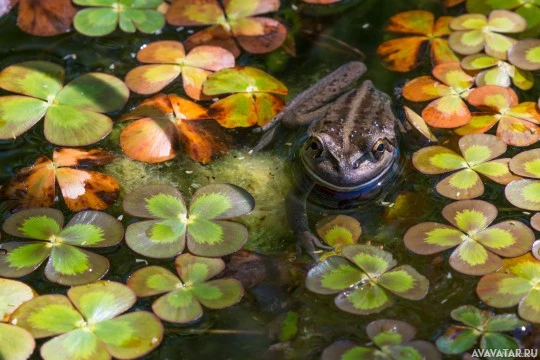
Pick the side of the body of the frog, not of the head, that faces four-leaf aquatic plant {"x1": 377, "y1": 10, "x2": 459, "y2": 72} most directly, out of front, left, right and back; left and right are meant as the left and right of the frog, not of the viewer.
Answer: back

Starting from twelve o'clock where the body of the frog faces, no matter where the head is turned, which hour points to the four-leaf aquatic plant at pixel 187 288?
The four-leaf aquatic plant is roughly at 1 o'clock from the frog.

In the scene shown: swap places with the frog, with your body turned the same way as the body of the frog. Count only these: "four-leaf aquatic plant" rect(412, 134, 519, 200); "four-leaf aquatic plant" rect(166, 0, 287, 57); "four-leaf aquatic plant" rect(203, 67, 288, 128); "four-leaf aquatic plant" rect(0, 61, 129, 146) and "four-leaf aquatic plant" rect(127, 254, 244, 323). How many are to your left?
1

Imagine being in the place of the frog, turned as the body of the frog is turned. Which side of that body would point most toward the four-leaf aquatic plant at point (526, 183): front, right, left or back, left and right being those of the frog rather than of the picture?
left

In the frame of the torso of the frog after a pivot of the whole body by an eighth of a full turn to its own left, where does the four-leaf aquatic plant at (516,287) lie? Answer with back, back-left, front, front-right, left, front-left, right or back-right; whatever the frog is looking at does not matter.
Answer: front

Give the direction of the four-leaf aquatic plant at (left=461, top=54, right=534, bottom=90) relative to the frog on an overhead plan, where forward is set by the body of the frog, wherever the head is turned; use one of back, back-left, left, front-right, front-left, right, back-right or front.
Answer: back-left

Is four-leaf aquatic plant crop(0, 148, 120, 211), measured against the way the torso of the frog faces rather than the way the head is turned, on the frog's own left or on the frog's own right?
on the frog's own right

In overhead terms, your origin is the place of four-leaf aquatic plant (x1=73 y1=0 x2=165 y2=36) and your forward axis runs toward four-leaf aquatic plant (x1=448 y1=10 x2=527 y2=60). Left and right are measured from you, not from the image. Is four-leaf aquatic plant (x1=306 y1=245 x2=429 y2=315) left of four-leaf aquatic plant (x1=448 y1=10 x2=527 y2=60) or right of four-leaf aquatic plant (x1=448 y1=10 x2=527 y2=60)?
right

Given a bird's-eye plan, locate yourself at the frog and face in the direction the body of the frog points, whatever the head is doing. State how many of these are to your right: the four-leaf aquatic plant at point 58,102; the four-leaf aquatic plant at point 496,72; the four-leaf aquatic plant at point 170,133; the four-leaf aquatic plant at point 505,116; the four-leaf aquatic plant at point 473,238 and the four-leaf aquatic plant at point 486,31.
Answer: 2

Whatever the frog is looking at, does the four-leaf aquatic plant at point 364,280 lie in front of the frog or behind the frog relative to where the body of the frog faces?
in front

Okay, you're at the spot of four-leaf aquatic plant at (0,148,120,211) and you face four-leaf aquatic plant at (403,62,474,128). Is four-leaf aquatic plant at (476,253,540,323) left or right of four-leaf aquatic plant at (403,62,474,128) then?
right

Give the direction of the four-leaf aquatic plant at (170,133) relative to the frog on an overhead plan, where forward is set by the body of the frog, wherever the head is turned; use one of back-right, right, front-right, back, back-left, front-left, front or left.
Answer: right

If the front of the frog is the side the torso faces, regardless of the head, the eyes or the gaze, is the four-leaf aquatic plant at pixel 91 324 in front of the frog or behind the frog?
in front

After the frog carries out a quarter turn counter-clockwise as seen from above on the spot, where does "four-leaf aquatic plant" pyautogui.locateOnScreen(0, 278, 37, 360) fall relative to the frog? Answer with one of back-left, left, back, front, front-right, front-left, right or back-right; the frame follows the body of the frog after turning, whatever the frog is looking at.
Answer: back-right

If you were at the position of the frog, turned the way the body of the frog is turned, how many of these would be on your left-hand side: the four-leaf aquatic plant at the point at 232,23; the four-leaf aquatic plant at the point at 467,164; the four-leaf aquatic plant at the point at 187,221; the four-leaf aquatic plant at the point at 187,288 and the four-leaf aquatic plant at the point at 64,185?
1

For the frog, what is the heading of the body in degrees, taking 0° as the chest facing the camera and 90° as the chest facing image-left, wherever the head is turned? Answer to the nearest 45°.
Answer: approximately 0°

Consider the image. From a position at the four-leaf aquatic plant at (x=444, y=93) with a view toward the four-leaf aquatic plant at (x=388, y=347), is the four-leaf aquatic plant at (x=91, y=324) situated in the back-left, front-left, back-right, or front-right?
front-right

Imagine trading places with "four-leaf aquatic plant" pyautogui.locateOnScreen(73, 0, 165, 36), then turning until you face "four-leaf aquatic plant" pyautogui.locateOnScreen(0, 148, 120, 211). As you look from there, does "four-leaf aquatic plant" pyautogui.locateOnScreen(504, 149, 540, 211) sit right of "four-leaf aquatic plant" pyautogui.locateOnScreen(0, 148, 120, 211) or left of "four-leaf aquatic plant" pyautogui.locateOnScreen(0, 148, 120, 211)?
left

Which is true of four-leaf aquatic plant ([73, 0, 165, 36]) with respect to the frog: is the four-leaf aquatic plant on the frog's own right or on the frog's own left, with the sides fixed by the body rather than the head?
on the frog's own right
